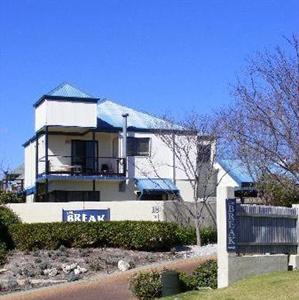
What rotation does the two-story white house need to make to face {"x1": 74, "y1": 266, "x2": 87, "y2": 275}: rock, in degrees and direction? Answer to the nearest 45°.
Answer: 0° — it already faces it

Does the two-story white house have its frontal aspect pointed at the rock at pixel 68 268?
yes

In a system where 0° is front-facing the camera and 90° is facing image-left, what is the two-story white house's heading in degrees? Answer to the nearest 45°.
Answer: approximately 0°

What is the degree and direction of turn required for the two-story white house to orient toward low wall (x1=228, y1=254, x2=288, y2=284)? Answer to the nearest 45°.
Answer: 0° — it already faces it

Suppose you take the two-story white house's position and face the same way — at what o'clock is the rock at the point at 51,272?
The rock is roughly at 12 o'clock from the two-story white house.

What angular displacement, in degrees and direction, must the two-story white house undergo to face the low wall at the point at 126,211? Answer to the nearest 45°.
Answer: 0° — it already faces it

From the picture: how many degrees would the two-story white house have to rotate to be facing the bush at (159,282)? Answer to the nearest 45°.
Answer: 0° — it already faces it

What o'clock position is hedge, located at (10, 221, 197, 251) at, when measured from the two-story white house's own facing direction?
The hedge is roughly at 12 o'clock from the two-story white house.
